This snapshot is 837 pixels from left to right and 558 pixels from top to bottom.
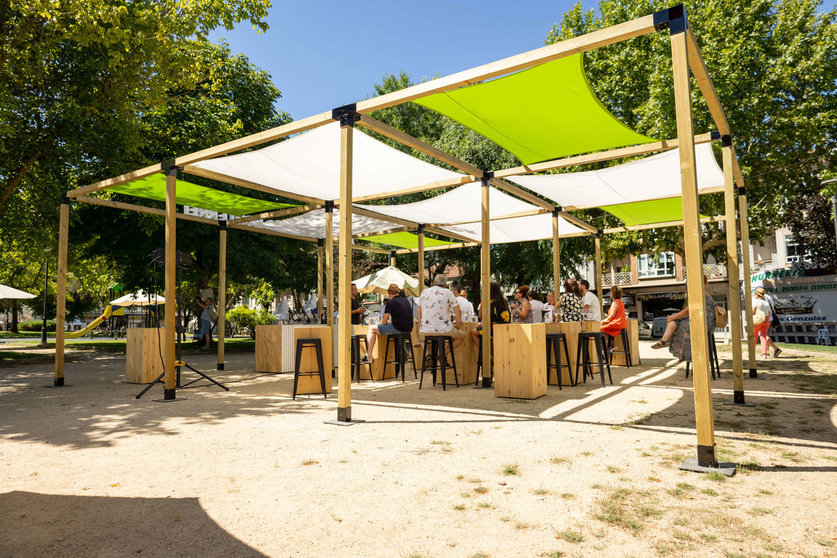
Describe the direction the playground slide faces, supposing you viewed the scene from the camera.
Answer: facing to the left of the viewer

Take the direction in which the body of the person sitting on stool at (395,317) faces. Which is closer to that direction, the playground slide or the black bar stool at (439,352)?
the playground slide

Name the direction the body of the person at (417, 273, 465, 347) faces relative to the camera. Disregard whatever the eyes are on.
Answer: away from the camera

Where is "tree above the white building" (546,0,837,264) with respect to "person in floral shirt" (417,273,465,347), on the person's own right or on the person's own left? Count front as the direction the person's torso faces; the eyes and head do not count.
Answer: on the person's own right

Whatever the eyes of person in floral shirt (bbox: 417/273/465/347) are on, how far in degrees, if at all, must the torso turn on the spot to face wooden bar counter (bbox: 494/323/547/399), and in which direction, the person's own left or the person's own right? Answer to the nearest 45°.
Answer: approximately 135° to the person's own right

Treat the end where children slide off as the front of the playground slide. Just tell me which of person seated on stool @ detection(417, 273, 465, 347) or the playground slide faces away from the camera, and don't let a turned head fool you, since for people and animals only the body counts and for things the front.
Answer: the person seated on stool

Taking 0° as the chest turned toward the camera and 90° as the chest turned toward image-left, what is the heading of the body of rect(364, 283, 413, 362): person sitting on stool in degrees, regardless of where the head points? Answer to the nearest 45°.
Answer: approximately 135°

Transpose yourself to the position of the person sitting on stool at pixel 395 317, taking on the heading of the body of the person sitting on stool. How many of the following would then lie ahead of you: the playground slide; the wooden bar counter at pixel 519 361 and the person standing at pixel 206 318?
2
